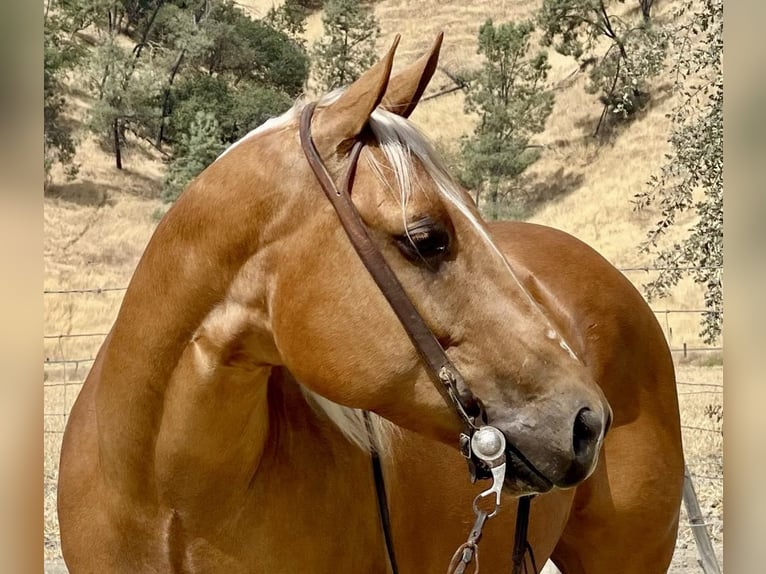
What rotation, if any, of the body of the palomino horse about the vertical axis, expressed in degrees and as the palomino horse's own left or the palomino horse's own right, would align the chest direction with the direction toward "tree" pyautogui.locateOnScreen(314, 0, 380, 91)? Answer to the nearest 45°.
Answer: approximately 135° to the palomino horse's own right

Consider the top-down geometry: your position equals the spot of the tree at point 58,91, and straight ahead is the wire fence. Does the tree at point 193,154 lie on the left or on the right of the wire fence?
left

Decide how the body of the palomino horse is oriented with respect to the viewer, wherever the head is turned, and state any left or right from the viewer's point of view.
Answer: facing the viewer and to the left of the viewer

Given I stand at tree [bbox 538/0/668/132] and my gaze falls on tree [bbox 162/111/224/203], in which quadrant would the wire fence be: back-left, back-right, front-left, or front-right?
front-left

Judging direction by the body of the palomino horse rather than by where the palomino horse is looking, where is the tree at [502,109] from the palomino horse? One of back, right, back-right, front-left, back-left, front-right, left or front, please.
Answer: back-right

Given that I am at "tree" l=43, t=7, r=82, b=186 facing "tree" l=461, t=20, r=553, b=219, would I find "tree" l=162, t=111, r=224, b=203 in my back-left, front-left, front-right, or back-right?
front-right

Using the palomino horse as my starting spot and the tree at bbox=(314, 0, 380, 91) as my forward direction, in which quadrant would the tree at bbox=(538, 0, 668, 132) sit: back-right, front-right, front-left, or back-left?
front-right

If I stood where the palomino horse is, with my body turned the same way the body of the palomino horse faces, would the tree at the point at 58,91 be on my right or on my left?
on my right

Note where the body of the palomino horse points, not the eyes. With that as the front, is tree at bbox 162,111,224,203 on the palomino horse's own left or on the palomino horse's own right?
on the palomino horse's own right
